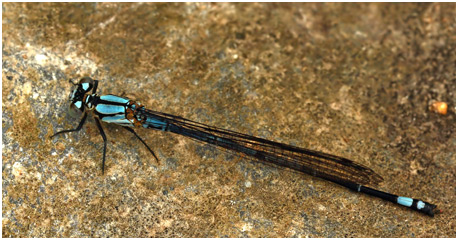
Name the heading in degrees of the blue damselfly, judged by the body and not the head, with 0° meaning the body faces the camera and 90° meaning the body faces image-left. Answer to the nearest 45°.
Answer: approximately 90°
